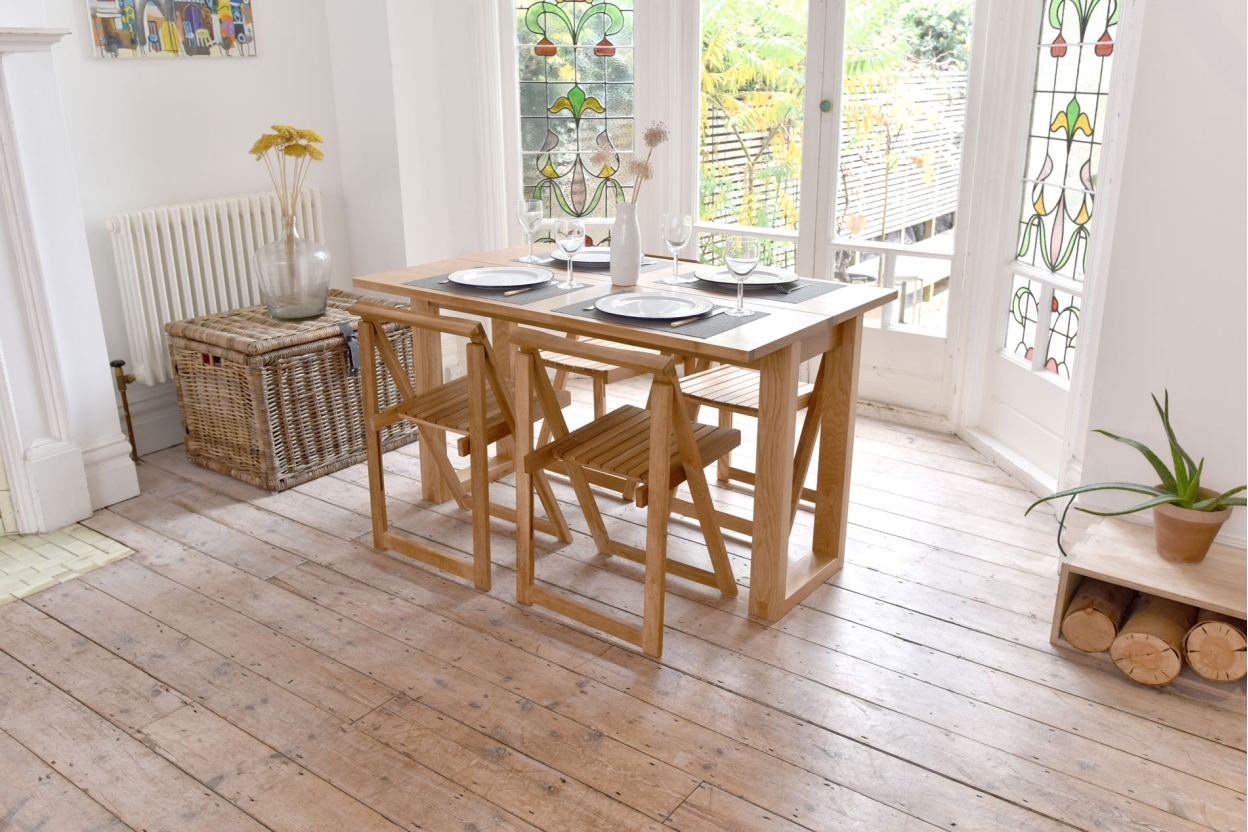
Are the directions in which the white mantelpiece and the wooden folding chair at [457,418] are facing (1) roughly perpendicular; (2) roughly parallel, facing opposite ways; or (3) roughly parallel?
roughly perpendicular

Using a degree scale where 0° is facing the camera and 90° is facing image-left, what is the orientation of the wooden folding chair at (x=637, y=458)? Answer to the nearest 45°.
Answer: approximately 225°

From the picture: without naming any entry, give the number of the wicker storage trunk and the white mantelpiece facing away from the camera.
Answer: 0

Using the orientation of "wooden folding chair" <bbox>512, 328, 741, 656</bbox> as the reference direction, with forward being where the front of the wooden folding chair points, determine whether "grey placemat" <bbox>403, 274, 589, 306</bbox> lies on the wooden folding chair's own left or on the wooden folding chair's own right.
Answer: on the wooden folding chair's own left

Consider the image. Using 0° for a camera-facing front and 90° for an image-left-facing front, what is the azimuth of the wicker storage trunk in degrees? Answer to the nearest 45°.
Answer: approximately 315°

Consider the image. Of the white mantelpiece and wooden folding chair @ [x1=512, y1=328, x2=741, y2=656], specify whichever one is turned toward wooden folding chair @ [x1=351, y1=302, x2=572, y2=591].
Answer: the white mantelpiece

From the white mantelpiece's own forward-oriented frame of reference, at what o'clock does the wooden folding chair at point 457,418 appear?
The wooden folding chair is roughly at 12 o'clock from the white mantelpiece.
